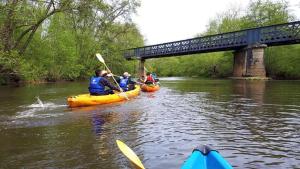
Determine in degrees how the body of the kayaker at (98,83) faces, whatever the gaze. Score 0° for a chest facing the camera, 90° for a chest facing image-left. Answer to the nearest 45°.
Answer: approximately 225°

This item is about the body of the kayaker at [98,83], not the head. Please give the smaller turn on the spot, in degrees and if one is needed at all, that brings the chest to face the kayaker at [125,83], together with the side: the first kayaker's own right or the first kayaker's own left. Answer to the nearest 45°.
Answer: approximately 45° to the first kayaker's own left
